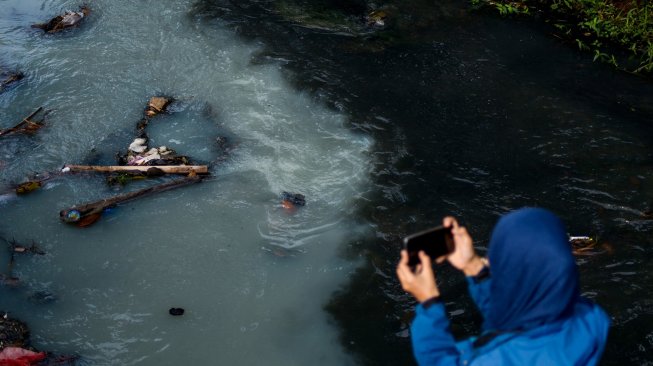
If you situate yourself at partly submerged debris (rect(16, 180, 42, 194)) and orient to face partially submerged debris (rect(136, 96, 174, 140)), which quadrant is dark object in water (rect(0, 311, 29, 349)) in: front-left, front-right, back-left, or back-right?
back-right

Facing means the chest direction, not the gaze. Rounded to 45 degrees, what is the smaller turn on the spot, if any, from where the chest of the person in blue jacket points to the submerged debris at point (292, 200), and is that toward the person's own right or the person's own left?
0° — they already face it

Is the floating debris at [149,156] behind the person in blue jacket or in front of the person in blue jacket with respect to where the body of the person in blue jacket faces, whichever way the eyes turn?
in front

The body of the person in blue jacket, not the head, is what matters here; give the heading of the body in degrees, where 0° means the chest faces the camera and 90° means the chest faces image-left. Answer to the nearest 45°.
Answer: approximately 135°

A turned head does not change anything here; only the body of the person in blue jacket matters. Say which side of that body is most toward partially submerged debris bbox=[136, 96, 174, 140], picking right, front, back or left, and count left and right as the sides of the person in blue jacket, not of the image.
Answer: front

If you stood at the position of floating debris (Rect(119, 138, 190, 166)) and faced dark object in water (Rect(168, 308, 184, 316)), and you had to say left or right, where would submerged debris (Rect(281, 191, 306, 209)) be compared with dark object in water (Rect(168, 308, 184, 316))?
left

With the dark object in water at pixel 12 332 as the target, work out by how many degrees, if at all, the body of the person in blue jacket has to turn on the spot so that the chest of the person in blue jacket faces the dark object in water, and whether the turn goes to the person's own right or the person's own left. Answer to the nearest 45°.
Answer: approximately 45° to the person's own left

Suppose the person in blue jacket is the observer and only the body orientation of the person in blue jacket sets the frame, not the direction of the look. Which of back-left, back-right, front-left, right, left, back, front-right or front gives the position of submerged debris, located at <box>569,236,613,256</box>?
front-right

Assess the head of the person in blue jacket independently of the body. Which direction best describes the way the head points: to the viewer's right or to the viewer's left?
to the viewer's left
